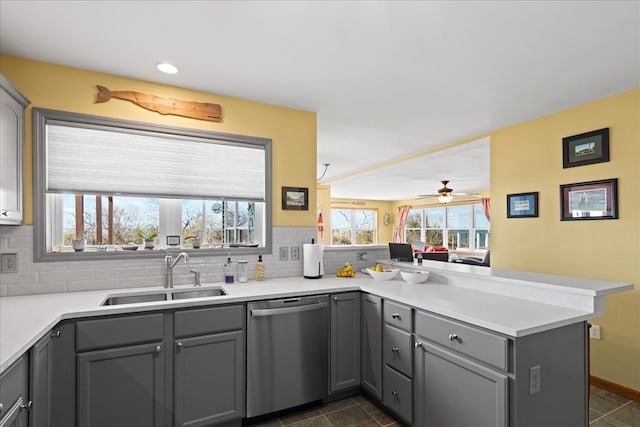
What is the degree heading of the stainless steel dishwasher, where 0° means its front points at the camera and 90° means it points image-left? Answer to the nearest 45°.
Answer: approximately 315°

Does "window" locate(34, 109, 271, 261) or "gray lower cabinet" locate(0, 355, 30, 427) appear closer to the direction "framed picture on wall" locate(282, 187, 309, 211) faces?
the gray lower cabinet

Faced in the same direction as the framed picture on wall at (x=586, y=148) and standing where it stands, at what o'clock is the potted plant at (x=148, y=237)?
The potted plant is roughly at 12 o'clock from the framed picture on wall.

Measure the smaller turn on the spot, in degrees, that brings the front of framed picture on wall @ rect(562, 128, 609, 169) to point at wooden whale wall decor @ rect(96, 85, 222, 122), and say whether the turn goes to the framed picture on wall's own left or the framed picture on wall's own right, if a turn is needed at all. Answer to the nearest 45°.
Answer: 0° — it already faces it

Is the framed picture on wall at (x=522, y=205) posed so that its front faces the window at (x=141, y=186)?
yes

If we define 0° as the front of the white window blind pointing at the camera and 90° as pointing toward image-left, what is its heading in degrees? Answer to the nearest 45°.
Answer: approximately 315°

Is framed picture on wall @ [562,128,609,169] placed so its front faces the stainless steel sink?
yes
